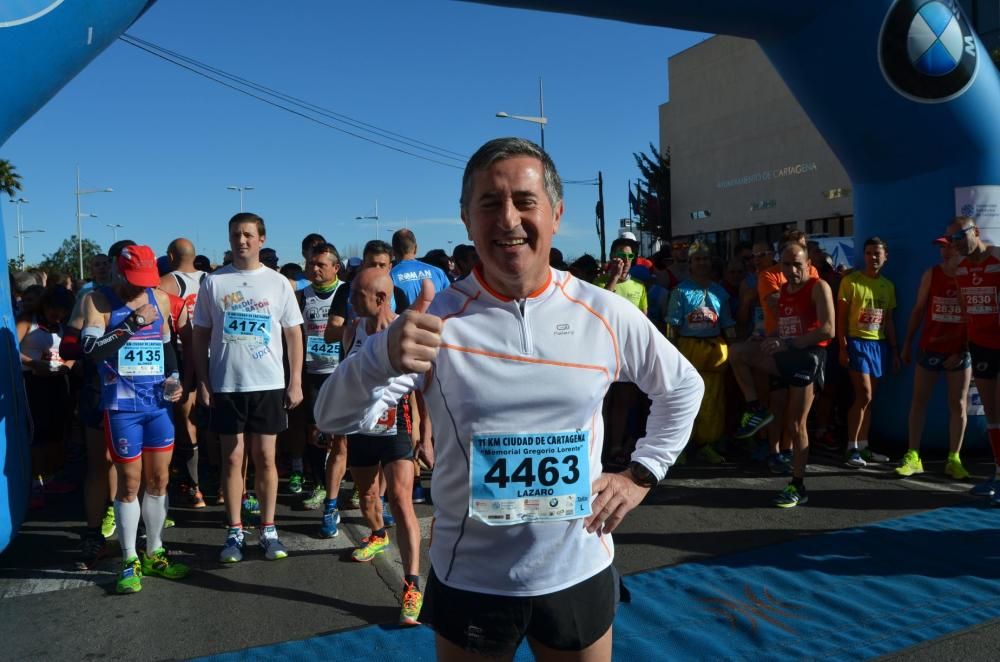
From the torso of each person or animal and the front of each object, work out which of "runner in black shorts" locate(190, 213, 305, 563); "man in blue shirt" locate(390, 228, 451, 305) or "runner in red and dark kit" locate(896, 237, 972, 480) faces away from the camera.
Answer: the man in blue shirt

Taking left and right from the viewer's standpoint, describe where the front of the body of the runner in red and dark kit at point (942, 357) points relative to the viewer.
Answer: facing the viewer

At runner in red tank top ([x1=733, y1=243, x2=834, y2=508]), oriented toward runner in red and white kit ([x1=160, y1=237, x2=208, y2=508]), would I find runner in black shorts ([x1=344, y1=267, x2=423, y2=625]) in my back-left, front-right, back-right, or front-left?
front-left

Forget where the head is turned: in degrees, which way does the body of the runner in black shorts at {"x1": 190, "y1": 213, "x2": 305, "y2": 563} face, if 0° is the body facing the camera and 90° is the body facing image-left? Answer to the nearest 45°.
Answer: approximately 0°

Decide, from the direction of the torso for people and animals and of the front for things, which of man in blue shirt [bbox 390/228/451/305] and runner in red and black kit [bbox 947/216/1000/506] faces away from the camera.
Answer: the man in blue shirt

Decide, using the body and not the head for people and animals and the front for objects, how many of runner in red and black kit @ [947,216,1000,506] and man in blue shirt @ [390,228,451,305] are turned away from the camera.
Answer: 1

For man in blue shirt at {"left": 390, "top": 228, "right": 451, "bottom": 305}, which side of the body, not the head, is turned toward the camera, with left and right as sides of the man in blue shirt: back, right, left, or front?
back

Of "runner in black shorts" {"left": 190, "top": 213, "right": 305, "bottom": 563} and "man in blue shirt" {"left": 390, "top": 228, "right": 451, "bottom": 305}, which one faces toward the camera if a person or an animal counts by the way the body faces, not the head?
the runner in black shorts

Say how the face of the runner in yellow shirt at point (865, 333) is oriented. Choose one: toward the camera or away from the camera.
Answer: toward the camera

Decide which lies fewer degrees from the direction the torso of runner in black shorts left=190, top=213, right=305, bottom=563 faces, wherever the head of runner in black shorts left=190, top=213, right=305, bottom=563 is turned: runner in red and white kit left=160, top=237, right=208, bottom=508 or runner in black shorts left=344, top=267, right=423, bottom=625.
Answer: the runner in black shorts

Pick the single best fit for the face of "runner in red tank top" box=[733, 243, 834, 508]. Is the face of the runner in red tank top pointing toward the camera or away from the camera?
toward the camera

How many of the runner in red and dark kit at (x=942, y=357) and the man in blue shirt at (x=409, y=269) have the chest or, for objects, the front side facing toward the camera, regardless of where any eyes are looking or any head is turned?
1
